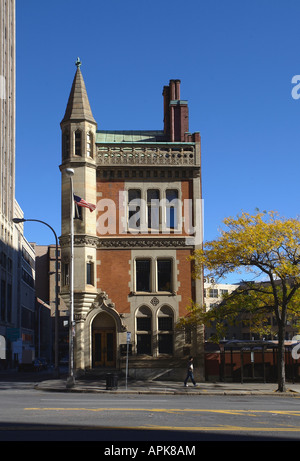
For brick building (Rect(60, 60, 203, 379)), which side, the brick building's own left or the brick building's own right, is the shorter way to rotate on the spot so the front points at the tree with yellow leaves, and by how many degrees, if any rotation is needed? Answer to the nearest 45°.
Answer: approximately 45° to the brick building's own left

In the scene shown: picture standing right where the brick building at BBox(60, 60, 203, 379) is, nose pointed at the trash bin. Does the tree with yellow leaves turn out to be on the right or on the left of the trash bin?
left

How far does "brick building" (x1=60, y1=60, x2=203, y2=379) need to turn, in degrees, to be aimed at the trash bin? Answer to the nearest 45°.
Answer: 0° — it already faces it

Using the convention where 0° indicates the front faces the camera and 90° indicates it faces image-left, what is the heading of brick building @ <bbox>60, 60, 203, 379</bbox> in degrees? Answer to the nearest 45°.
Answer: approximately 0°
